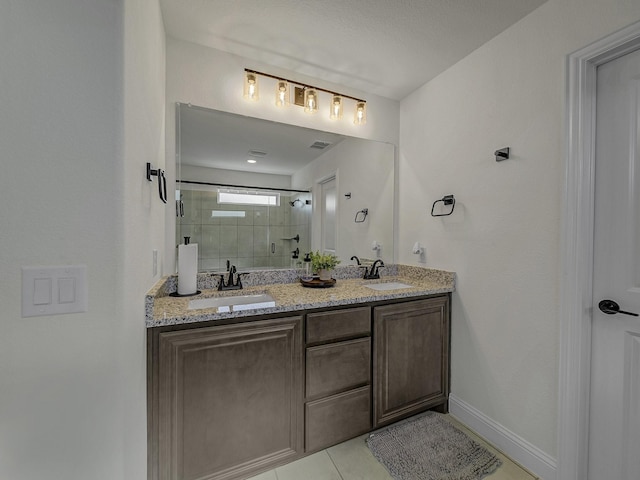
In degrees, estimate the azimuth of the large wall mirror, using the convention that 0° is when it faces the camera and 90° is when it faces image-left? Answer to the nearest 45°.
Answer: approximately 315°

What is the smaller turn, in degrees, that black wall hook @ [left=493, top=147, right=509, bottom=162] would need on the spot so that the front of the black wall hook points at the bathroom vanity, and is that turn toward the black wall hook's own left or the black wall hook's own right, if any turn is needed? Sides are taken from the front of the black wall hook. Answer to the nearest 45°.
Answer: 0° — it already faces it

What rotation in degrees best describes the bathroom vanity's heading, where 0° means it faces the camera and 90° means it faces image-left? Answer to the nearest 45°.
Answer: approximately 315°
